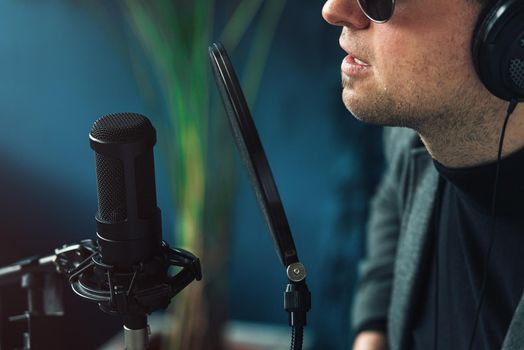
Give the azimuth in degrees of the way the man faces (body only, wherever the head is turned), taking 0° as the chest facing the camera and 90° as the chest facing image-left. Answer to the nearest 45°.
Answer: approximately 45°

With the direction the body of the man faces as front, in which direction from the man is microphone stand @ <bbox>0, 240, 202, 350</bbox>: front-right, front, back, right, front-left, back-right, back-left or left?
front

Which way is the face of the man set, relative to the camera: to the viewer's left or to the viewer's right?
to the viewer's left

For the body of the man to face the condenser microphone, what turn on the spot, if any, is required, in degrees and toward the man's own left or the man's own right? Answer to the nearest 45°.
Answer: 0° — they already face it

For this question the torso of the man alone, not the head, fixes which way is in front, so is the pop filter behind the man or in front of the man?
in front

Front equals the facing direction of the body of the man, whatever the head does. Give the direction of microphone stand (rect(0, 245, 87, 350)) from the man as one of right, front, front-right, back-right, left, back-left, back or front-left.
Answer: front
